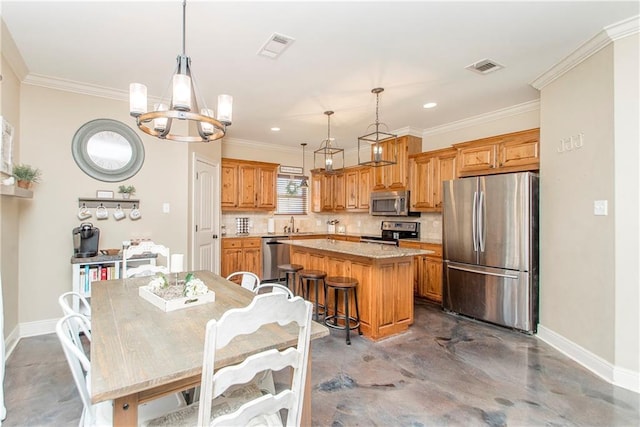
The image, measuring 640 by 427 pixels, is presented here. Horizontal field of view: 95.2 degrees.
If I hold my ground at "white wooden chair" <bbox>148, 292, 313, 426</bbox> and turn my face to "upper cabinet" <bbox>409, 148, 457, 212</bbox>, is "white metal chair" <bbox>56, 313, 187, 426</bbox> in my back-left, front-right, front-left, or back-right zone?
back-left

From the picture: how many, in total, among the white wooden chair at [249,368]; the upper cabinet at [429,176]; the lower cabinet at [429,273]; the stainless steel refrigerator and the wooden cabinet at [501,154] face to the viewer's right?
0

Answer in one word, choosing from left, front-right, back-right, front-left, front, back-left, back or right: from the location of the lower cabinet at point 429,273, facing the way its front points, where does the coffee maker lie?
front

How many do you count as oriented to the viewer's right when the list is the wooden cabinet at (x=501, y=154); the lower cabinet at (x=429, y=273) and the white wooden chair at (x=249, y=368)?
0

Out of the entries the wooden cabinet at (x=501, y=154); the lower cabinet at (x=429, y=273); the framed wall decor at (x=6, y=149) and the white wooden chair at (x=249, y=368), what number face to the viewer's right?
1

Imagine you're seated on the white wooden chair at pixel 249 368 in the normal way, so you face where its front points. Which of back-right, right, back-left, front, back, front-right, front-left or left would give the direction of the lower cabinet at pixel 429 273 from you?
right

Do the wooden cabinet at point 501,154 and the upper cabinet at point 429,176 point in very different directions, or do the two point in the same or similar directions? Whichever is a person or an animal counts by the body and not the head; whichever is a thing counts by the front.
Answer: same or similar directions

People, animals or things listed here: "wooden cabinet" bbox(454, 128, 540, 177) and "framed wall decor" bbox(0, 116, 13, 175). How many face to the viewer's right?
1

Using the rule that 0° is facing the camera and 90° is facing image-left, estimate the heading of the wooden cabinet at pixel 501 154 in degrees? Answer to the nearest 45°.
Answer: approximately 45°

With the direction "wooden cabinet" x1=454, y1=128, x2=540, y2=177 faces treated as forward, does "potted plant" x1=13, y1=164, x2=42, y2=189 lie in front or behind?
in front

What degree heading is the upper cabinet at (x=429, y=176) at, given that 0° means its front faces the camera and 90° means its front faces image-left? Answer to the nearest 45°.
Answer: approximately 45°

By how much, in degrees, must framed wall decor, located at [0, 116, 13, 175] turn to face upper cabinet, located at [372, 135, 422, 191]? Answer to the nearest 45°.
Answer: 0° — it already faces it

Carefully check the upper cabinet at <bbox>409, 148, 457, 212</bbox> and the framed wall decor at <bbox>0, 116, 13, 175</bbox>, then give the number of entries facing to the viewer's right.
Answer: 1

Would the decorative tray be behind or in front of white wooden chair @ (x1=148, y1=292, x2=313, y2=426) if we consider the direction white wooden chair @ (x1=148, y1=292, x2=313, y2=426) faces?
in front
